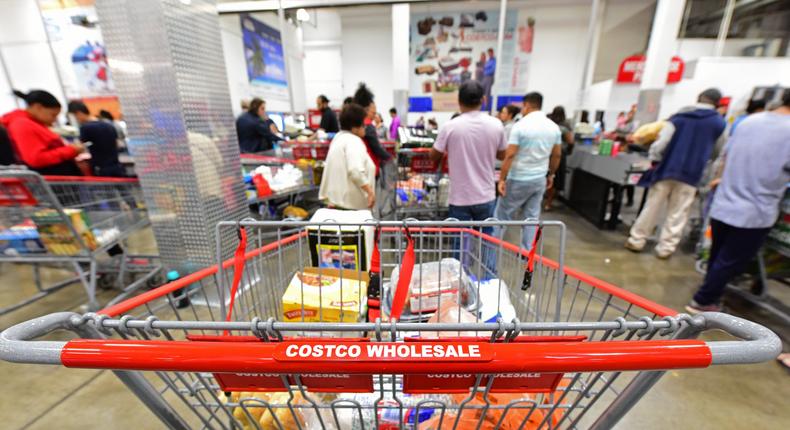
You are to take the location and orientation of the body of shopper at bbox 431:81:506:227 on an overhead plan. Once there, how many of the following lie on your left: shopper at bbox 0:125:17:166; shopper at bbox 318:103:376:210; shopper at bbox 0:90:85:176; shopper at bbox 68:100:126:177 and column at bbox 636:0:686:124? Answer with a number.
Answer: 4

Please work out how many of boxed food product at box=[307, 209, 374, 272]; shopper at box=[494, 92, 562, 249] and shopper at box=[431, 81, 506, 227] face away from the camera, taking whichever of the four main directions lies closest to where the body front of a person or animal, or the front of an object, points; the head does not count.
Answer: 2

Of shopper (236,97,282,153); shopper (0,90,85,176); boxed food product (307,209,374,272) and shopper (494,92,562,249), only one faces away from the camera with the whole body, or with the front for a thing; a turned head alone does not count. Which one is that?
shopper (494,92,562,249)

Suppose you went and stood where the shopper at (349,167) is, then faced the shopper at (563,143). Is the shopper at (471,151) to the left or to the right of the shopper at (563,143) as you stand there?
right

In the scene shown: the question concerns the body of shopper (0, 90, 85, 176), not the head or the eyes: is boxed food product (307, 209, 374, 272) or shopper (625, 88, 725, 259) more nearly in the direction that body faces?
the shopper

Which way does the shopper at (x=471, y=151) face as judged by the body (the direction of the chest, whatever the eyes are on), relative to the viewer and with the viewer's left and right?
facing away from the viewer

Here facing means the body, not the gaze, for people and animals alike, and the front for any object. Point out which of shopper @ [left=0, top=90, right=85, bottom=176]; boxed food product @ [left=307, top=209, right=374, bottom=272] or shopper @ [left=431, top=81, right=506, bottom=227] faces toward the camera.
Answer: the boxed food product

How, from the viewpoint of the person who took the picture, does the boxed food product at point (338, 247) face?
facing the viewer

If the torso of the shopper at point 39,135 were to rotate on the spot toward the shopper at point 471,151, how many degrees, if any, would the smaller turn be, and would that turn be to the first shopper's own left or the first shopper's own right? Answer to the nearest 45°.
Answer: approximately 45° to the first shopper's own right

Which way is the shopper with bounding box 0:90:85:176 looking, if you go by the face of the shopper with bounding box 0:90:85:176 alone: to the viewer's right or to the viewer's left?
to the viewer's right

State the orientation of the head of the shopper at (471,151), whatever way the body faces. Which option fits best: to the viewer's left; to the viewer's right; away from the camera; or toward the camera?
away from the camera
